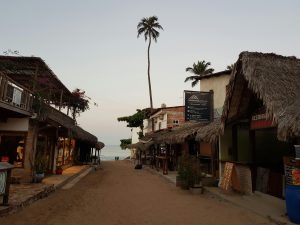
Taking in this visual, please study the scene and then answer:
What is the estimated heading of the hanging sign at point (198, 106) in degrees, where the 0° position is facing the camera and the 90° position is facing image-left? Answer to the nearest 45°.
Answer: approximately 0°

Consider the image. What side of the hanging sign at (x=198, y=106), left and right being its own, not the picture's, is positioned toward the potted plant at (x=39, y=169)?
right

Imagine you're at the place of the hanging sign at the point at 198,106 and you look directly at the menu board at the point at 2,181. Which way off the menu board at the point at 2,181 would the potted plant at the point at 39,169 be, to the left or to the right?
right

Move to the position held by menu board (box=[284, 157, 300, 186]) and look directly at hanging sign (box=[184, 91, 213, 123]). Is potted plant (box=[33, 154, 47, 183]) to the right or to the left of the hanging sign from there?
left

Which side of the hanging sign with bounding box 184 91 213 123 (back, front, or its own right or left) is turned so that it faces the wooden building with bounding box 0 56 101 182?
right
